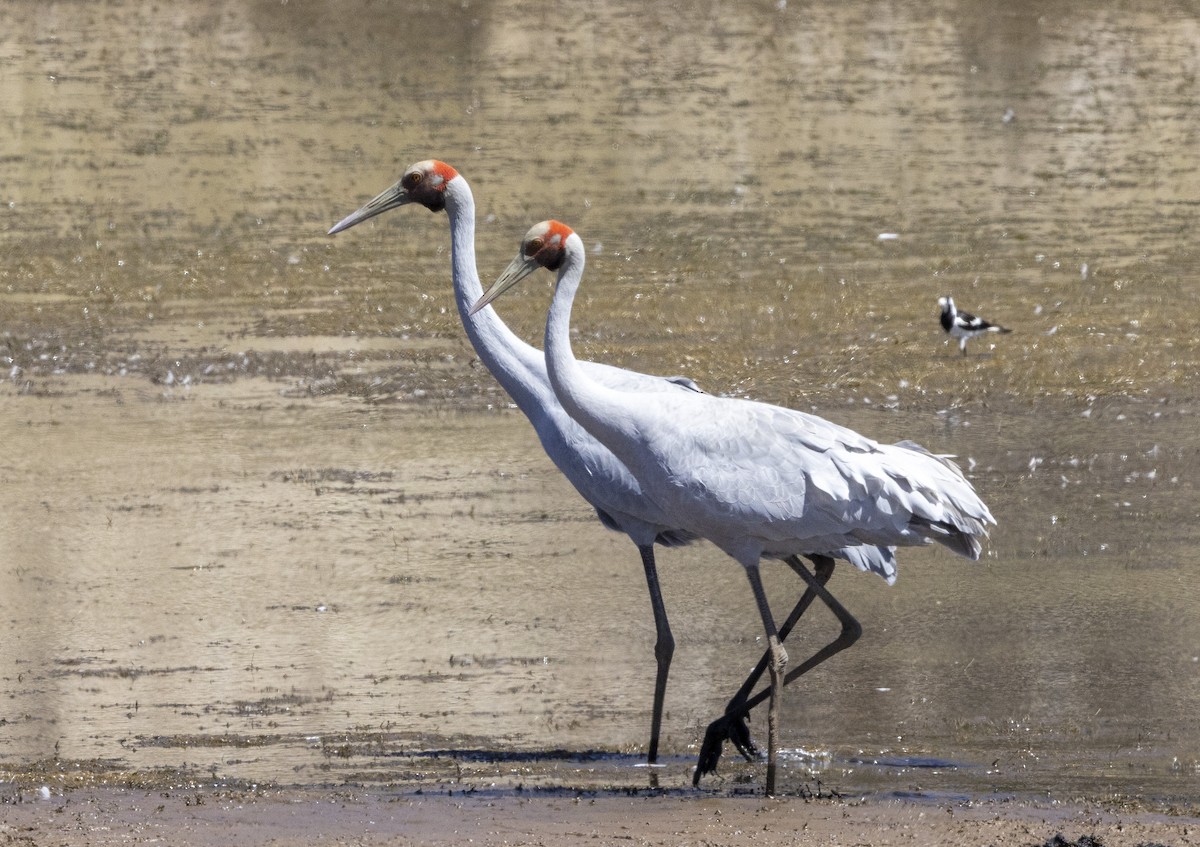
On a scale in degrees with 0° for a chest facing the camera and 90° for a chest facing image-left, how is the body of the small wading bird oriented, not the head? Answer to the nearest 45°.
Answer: approximately 90°

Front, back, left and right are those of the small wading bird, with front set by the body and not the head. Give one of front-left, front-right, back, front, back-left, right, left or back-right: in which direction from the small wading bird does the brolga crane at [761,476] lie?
left

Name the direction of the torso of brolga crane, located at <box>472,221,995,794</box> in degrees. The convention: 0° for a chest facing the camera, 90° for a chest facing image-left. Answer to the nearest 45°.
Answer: approximately 90°

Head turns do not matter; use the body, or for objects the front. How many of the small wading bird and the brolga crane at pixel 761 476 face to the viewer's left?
2

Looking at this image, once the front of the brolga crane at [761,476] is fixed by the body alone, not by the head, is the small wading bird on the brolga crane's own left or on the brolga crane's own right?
on the brolga crane's own right
